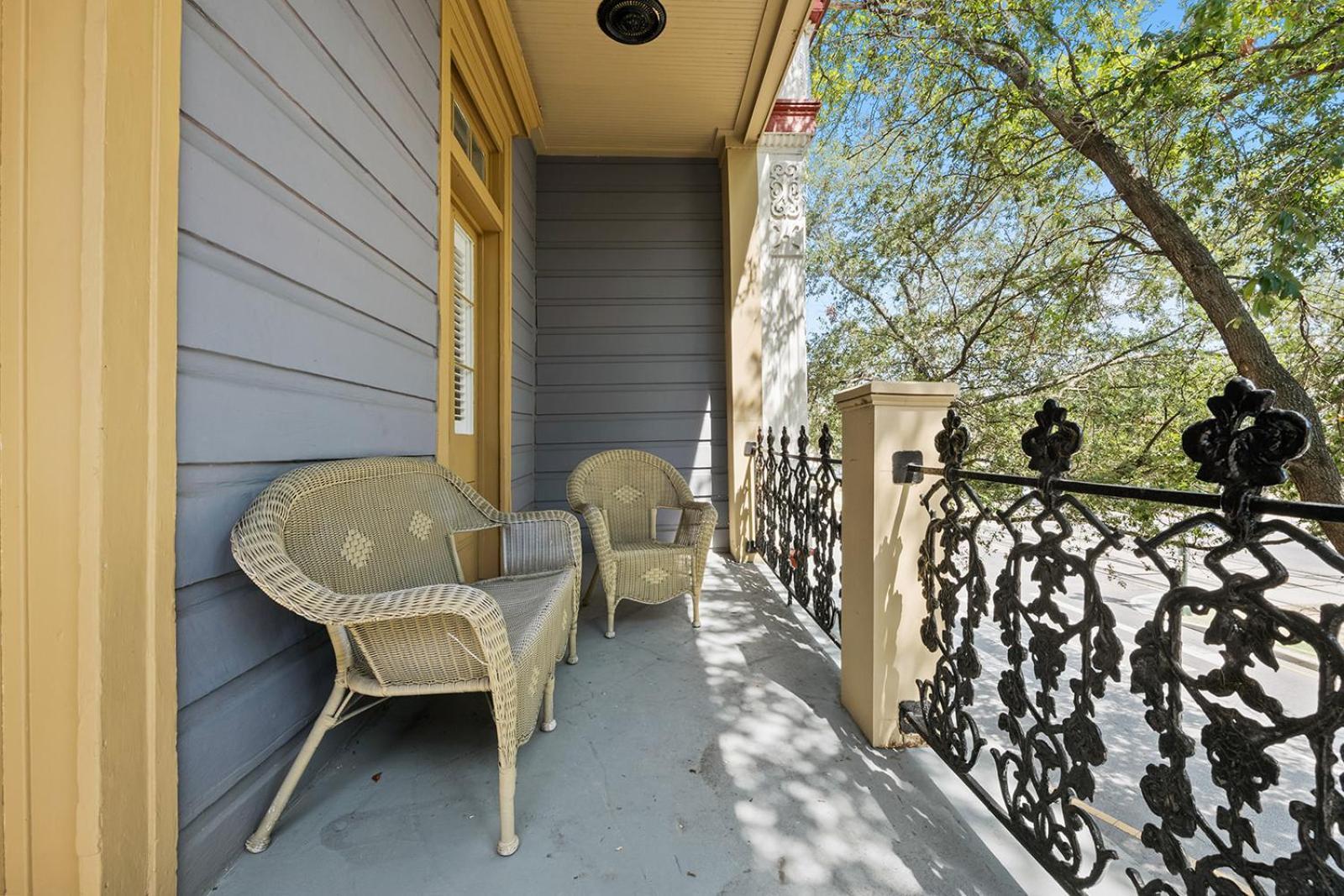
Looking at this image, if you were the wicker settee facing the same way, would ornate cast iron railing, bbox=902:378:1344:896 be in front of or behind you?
in front

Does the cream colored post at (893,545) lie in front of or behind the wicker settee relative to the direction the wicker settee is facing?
in front

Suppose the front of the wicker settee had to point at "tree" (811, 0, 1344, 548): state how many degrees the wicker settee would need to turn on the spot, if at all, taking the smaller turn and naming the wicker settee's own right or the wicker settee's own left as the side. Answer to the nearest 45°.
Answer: approximately 45° to the wicker settee's own left

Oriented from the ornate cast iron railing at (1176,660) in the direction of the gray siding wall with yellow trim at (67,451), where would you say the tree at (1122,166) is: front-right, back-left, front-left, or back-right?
back-right

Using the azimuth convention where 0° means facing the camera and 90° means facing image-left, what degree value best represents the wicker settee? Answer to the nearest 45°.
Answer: approximately 315°

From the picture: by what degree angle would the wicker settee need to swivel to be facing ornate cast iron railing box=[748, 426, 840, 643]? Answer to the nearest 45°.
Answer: approximately 45° to its left

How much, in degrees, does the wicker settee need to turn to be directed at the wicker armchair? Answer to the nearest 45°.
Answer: approximately 90° to its left
